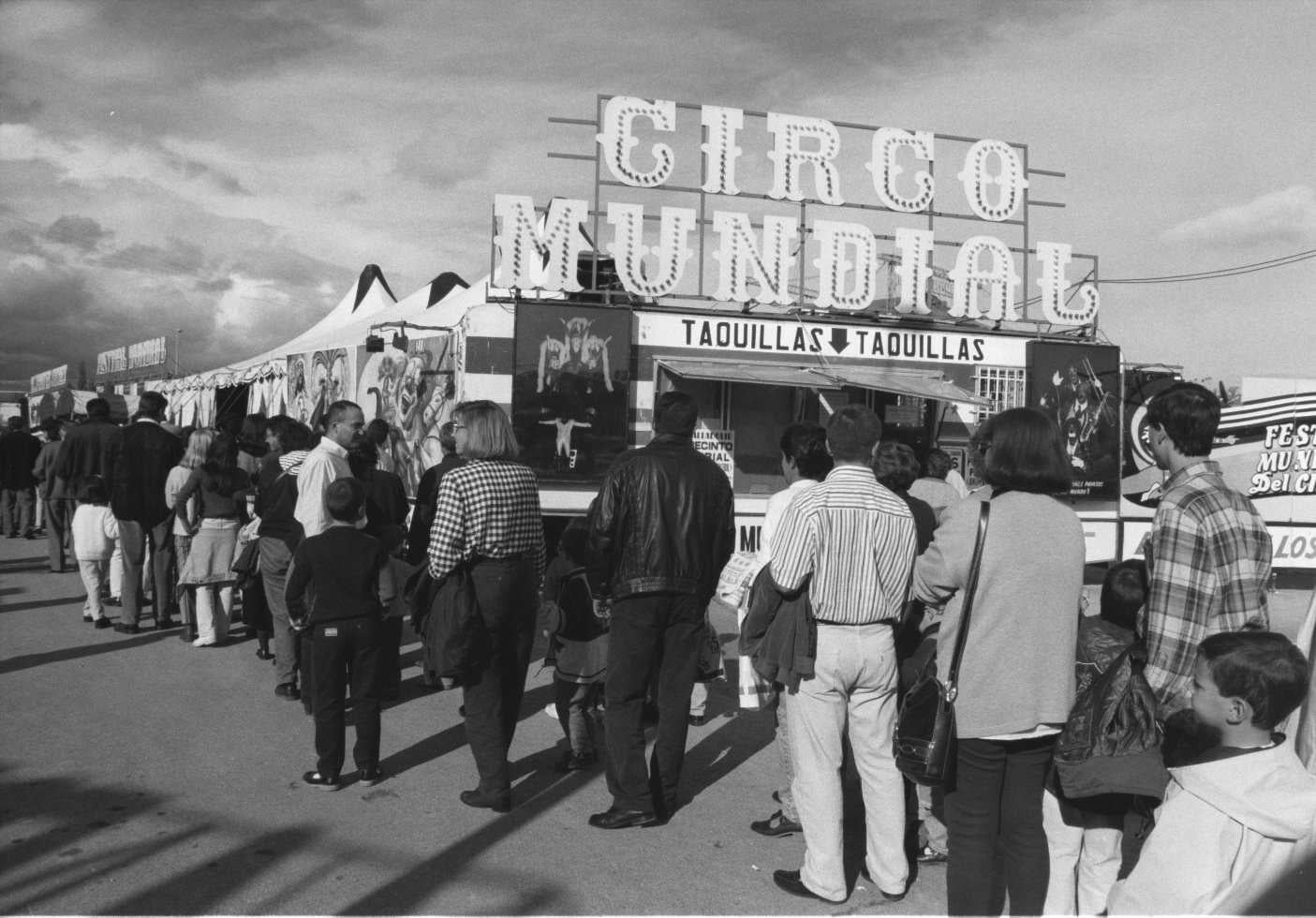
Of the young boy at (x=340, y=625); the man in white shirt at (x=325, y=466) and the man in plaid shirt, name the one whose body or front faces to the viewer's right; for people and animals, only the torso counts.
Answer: the man in white shirt

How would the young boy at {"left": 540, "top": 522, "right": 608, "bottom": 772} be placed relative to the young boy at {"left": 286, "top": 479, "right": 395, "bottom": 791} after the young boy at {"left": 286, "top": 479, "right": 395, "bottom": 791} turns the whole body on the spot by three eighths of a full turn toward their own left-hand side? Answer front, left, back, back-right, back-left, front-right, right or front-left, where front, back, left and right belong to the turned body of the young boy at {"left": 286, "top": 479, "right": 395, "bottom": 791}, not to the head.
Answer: back-left

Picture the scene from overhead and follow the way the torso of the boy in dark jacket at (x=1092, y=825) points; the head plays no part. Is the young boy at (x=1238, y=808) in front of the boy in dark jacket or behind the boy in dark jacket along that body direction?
behind

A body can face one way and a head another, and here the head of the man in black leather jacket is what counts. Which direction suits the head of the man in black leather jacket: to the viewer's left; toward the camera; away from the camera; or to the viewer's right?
away from the camera

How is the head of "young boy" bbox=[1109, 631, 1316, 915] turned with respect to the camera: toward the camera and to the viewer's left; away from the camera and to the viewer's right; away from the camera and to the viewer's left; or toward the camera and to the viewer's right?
away from the camera and to the viewer's left

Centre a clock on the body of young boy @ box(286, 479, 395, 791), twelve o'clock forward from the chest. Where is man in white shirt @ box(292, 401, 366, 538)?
The man in white shirt is roughly at 12 o'clock from the young boy.

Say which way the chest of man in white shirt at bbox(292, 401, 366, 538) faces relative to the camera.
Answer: to the viewer's right

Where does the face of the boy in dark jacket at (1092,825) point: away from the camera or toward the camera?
away from the camera

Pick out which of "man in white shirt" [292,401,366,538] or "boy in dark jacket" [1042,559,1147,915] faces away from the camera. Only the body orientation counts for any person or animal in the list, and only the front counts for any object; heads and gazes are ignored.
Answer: the boy in dark jacket

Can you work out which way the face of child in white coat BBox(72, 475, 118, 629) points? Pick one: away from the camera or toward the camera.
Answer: away from the camera

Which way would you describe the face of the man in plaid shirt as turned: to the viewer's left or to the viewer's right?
to the viewer's left

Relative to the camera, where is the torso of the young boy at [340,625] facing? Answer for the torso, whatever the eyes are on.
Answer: away from the camera

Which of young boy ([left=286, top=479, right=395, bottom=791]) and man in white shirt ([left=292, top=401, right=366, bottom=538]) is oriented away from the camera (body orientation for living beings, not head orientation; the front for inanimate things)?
the young boy

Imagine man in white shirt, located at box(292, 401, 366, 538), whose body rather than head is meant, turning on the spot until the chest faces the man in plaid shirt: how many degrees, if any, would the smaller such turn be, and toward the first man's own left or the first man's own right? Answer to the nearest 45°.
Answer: approximately 45° to the first man's own right

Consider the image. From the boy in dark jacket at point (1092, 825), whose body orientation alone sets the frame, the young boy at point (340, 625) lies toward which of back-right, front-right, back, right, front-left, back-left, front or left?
left

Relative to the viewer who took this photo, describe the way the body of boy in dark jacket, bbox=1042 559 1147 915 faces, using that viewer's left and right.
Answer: facing away from the viewer

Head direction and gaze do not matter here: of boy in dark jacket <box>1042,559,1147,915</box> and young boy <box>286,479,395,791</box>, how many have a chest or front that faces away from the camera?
2
